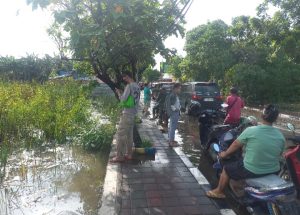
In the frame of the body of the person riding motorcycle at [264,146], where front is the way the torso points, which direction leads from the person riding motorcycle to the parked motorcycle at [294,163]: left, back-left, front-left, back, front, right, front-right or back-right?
right

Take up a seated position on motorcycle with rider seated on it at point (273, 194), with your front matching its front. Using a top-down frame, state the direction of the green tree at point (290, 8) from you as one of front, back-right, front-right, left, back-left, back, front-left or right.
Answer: front-right

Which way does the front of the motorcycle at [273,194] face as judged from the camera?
facing away from the viewer and to the left of the viewer

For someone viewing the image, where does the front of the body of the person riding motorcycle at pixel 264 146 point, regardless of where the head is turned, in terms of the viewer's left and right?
facing away from the viewer and to the left of the viewer

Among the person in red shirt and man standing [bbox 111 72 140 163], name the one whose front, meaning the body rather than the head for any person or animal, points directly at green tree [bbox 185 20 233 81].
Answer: the person in red shirt

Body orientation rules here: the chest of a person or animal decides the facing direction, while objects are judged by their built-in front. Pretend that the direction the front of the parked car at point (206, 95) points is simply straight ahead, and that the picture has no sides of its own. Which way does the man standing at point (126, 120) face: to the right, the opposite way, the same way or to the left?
to the left

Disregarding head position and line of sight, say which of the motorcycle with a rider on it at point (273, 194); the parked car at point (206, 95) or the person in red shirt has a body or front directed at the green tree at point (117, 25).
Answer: the motorcycle with a rider on it
